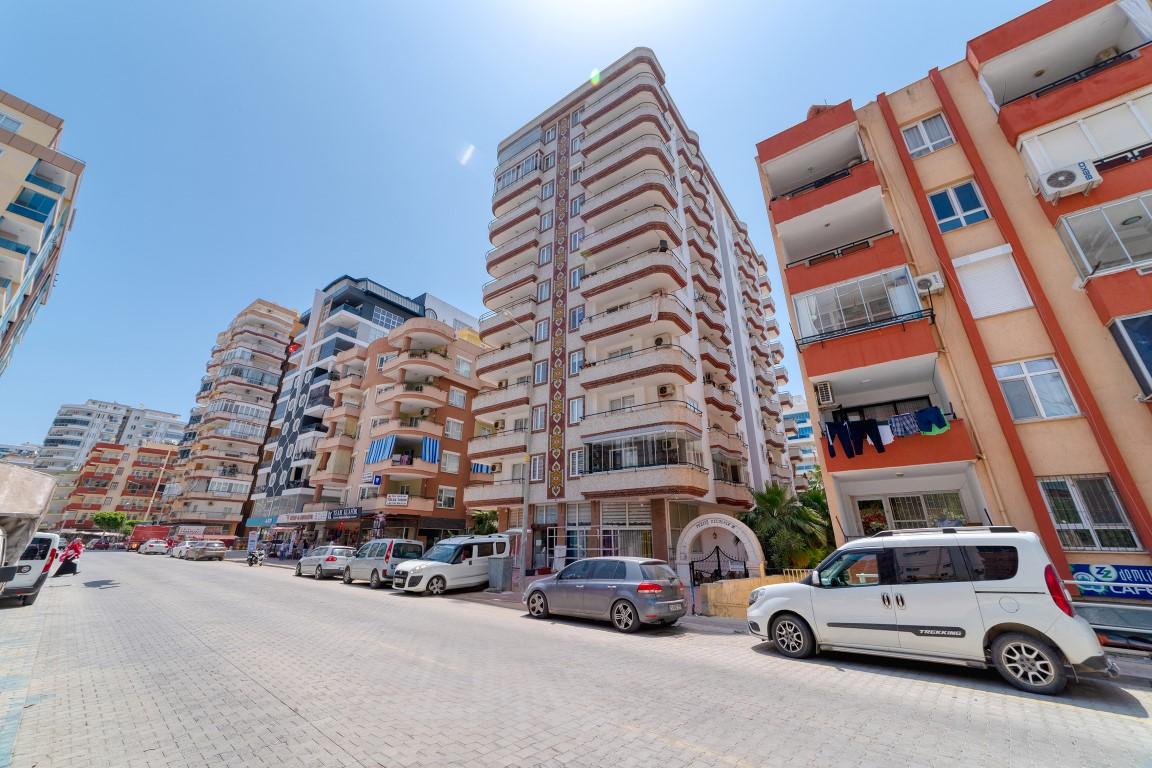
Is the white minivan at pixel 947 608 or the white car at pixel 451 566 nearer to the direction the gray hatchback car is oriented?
the white car

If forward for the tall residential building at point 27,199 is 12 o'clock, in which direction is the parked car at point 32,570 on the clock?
The parked car is roughly at 1 o'clock from the tall residential building.

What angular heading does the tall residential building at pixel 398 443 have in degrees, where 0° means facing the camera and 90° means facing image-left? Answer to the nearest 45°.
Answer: approximately 45°

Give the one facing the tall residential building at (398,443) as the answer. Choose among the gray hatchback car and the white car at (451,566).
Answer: the gray hatchback car

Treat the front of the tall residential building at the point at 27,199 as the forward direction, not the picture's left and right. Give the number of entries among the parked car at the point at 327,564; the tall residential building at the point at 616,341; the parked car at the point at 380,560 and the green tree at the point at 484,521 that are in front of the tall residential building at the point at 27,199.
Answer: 4

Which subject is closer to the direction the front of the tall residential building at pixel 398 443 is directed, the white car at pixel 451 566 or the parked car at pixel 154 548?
the white car

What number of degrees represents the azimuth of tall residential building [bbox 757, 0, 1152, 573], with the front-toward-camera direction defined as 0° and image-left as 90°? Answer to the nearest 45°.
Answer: approximately 45°
